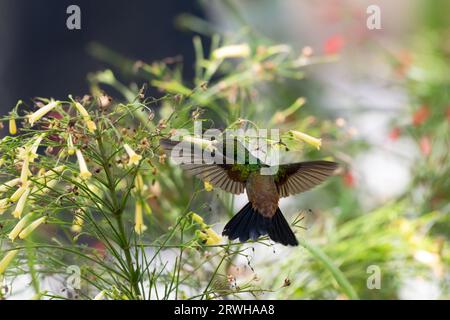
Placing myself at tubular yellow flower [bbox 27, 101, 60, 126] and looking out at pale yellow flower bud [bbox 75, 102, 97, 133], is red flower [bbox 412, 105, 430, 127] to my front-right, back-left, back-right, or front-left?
front-left

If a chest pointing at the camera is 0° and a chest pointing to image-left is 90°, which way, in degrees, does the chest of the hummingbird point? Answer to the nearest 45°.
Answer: approximately 135°

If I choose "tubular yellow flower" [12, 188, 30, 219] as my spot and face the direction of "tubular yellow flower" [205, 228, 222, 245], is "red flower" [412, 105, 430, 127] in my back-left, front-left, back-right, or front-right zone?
front-left
